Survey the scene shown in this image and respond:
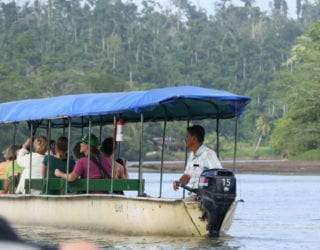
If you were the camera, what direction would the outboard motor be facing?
facing away from the viewer and to the left of the viewer

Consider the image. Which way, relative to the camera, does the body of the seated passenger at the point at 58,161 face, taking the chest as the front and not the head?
away from the camera

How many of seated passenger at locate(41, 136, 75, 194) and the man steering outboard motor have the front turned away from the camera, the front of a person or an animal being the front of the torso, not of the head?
1

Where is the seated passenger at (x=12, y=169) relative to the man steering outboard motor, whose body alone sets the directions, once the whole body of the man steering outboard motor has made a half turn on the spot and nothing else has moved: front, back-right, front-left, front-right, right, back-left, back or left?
back-left

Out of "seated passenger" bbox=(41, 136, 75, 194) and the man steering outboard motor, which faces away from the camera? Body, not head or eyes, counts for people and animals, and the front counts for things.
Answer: the seated passenger

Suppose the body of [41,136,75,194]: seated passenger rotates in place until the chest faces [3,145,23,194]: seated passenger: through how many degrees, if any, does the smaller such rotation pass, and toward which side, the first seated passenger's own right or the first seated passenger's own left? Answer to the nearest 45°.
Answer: approximately 45° to the first seated passenger's own left

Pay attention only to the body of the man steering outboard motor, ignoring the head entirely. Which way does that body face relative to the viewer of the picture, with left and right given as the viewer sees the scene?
facing to the left of the viewer

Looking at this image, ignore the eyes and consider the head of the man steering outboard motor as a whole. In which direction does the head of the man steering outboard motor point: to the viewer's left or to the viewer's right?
to the viewer's left

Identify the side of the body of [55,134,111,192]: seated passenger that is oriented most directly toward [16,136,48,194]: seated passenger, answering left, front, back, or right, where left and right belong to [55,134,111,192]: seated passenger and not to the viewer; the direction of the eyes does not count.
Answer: left

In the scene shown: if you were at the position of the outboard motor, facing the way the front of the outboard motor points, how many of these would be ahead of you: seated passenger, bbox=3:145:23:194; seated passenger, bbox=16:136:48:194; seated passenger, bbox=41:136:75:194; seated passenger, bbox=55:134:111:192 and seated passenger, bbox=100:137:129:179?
5

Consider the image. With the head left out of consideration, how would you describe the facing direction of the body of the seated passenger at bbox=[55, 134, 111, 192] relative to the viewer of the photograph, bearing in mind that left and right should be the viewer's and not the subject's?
facing away from the viewer and to the left of the viewer
